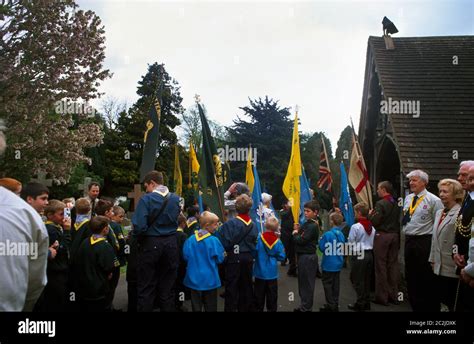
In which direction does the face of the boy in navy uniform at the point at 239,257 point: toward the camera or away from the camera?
away from the camera

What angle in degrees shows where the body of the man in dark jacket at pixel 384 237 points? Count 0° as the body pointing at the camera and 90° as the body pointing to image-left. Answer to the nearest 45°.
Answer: approximately 135°

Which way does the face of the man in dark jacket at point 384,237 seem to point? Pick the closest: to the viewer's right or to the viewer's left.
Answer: to the viewer's left

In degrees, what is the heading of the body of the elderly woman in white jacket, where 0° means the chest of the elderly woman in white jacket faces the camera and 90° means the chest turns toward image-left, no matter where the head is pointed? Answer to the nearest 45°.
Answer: approximately 45°

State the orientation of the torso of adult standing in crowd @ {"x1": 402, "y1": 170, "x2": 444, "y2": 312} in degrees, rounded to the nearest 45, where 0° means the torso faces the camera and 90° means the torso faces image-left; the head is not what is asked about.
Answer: approximately 45°

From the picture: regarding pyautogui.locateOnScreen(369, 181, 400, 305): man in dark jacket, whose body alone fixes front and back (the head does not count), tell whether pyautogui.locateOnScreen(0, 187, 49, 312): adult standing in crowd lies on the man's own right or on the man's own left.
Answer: on the man's own left

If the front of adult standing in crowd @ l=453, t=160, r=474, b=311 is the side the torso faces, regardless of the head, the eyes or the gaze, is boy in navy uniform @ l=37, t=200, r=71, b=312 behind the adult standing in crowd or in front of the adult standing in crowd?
in front

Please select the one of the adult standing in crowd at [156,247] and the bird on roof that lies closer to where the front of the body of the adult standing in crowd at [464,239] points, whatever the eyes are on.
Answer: the adult standing in crowd
